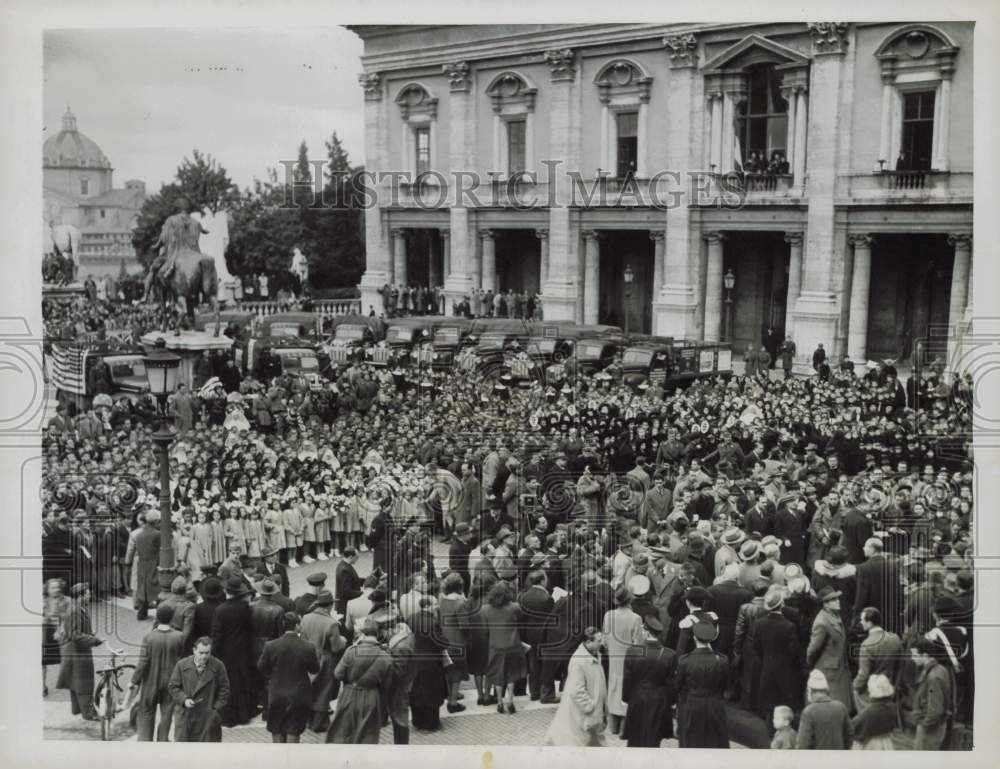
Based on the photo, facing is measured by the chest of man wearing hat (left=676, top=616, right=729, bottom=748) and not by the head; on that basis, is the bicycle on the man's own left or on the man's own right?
on the man's own left

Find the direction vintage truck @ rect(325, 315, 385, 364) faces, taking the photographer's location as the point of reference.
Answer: facing the viewer and to the left of the viewer

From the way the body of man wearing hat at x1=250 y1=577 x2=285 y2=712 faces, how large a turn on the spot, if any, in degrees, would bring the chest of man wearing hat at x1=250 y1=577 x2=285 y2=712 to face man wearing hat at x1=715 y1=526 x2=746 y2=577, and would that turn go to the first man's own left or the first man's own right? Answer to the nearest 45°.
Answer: approximately 90° to the first man's own right

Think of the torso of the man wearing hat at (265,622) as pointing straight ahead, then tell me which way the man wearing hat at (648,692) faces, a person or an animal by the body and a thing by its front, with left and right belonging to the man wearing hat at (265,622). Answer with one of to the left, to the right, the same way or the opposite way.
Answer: the same way

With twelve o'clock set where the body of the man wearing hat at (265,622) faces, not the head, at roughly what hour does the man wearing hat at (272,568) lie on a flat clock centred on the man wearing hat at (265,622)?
the man wearing hat at (272,568) is roughly at 12 o'clock from the man wearing hat at (265,622).

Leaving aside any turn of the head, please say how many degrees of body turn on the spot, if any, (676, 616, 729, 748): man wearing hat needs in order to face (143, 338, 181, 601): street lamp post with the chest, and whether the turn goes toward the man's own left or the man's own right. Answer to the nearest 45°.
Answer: approximately 90° to the man's own left

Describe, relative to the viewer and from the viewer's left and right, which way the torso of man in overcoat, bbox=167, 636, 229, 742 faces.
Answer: facing the viewer

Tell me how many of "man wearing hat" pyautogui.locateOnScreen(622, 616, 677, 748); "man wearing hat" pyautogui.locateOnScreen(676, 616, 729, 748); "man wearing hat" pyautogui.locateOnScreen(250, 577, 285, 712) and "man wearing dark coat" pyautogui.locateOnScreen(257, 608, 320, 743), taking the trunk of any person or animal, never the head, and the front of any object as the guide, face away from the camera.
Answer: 4

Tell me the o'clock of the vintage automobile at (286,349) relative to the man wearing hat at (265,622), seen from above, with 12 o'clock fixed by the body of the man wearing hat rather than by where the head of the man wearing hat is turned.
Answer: The vintage automobile is roughly at 12 o'clock from the man wearing hat.

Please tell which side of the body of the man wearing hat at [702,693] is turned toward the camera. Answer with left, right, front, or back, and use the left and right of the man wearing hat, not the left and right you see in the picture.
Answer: back

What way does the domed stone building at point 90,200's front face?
toward the camera

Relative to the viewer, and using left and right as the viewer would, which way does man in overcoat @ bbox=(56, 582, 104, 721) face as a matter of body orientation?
facing to the right of the viewer

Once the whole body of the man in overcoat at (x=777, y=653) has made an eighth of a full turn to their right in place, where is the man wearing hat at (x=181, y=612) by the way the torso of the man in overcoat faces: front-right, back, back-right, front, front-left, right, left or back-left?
back-left

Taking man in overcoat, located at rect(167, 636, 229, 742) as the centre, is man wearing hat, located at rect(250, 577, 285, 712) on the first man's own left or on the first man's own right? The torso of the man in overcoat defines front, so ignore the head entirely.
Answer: on the first man's own left

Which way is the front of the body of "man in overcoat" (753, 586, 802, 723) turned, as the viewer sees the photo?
away from the camera

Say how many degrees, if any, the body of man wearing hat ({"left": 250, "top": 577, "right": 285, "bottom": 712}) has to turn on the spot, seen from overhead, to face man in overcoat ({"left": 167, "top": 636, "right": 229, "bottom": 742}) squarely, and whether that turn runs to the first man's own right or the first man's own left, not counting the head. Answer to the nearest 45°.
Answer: approximately 135° to the first man's own left
